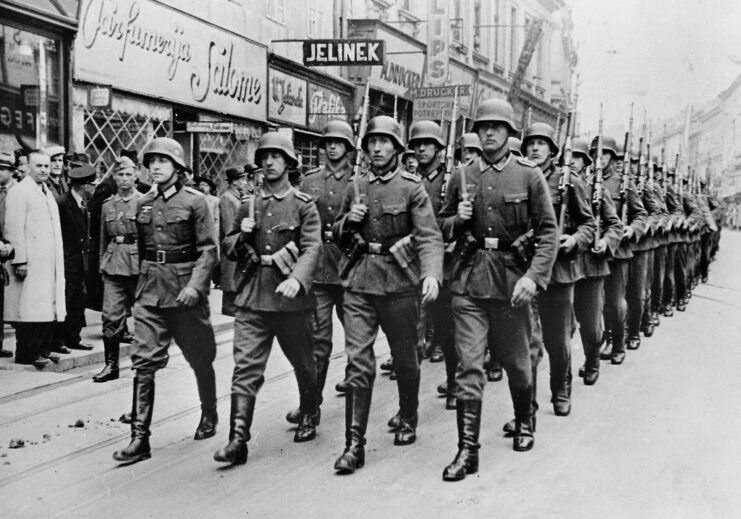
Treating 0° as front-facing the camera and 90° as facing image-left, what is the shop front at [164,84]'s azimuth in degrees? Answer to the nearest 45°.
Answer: approximately 315°

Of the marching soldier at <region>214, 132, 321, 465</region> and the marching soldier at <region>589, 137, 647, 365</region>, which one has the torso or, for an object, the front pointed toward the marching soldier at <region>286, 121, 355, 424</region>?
the marching soldier at <region>589, 137, 647, 365</region>

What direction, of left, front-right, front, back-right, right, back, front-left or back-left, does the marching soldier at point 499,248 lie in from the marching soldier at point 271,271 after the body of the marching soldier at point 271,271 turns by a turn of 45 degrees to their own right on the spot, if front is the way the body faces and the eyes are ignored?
back

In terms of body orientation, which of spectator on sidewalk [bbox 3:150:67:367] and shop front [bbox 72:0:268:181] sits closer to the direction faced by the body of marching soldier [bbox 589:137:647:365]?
the spectator on sidewalk

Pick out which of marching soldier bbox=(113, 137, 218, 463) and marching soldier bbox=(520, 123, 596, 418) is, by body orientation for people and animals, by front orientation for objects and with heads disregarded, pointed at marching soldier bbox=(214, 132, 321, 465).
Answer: marching soldier bbox=(520, 123, 596, 418)

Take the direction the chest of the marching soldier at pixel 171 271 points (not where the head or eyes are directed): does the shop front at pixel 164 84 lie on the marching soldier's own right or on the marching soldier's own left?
on the marching soldier's own right

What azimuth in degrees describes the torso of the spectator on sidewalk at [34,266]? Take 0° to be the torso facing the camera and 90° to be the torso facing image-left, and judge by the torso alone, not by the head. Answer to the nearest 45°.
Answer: approximately 315°

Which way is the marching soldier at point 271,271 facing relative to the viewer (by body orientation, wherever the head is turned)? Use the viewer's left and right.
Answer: facing the viewer and to the left of the viewer

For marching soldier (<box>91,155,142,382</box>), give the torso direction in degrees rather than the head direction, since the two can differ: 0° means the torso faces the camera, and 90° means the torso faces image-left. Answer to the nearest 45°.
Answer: approximately 0°

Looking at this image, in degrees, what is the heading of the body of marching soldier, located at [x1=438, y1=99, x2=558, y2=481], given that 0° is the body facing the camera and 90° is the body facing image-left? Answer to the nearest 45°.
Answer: approximately 45°

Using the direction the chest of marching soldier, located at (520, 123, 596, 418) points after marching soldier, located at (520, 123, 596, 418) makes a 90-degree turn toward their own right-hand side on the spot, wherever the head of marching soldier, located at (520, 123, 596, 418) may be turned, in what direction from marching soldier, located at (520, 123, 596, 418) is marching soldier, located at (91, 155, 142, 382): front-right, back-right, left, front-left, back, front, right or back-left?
front-left

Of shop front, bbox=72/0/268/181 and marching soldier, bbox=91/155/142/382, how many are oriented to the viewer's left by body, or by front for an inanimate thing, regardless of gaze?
0

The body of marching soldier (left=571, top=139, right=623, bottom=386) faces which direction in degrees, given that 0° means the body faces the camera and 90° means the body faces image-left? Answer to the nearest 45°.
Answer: approximately 45°

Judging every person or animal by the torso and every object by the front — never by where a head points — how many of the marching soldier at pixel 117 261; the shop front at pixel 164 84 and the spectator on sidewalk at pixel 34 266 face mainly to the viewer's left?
0

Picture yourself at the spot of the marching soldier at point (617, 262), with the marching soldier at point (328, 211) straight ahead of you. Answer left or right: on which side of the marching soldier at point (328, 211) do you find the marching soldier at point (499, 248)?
left

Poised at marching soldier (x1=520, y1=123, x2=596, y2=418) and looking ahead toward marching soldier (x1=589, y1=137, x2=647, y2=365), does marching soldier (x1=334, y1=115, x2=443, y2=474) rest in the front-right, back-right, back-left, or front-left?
back-left

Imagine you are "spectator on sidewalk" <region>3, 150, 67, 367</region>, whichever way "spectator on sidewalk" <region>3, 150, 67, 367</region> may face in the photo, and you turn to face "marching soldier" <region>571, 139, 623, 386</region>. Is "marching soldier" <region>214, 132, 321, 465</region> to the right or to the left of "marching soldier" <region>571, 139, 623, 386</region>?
right
